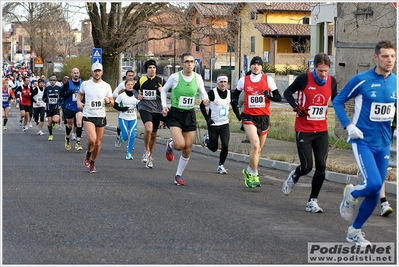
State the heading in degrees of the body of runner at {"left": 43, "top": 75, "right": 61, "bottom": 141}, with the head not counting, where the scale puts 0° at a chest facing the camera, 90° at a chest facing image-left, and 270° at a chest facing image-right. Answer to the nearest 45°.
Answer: approximately 0°

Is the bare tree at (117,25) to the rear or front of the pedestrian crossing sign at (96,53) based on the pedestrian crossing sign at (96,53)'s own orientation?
to the rear

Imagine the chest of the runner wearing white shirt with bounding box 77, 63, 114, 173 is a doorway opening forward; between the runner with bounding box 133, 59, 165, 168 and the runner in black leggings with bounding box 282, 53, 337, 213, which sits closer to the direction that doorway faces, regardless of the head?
the runner in black leggings

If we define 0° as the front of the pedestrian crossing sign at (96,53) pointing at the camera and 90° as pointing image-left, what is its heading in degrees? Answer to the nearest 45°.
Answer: approximately 0°

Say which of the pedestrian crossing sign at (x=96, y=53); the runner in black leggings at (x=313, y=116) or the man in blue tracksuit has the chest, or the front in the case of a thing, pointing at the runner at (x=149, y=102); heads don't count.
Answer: the pedestrian crossing sign

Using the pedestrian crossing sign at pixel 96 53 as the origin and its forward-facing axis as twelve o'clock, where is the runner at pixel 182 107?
The runner is roughly at 12 o'clock from the pedestrian crossing sign.

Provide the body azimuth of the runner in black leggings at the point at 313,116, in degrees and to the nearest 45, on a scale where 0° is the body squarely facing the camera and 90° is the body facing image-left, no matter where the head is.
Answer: approximately 315°
